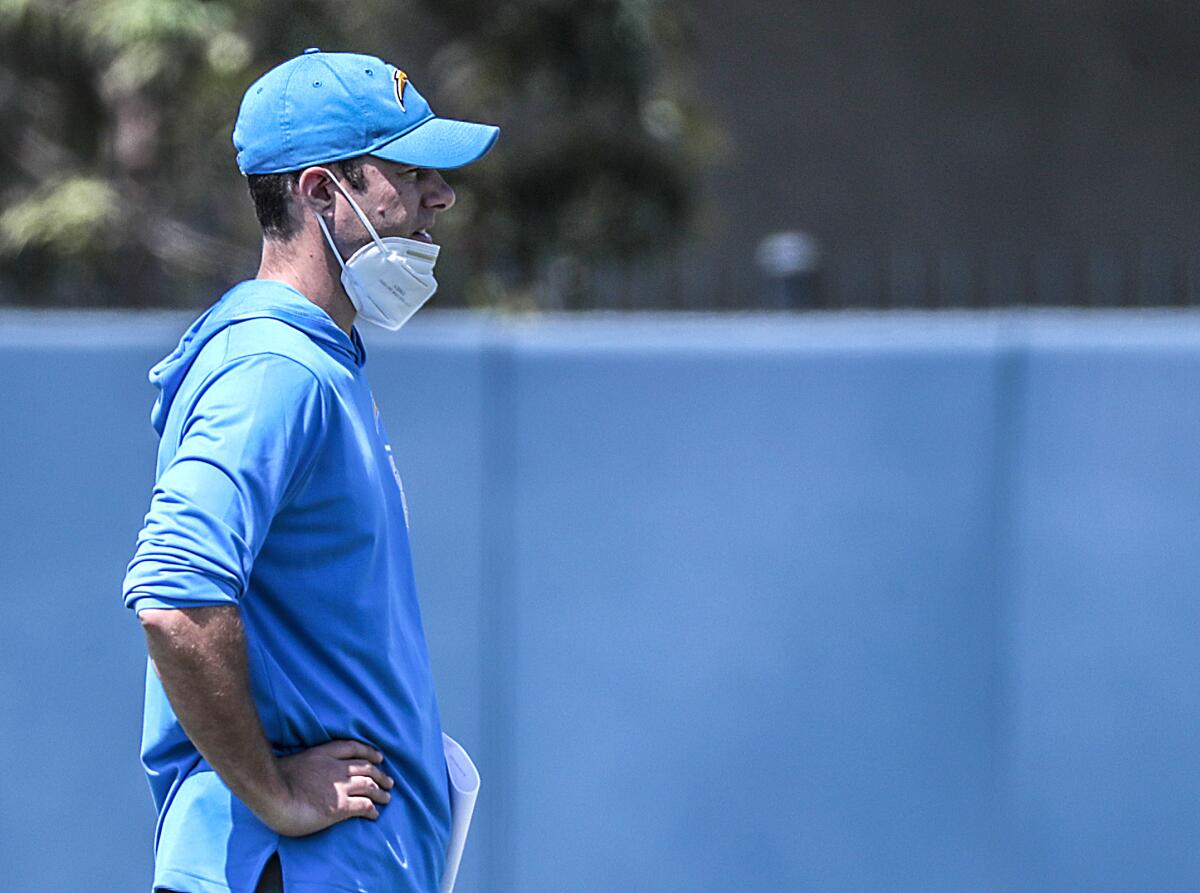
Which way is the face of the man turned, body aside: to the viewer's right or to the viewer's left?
to the viewer's right

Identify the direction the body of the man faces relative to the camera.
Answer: to the viewer's right
